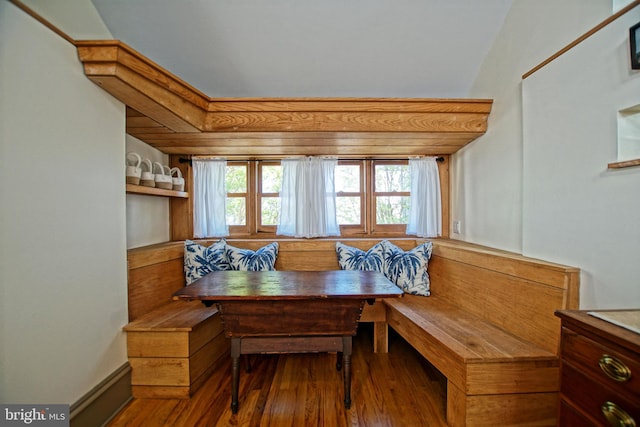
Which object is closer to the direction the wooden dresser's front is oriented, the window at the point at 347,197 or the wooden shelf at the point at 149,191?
the wooden shelf

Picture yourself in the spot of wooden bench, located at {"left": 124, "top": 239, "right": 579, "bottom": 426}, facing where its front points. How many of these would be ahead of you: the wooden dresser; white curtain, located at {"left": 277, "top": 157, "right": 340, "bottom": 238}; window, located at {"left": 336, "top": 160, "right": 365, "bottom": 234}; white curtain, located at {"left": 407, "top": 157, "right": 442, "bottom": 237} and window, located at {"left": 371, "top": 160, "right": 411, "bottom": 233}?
1

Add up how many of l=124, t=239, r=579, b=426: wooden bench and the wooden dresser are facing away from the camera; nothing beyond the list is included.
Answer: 0

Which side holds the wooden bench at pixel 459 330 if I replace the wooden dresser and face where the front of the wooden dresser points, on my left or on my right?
on my right

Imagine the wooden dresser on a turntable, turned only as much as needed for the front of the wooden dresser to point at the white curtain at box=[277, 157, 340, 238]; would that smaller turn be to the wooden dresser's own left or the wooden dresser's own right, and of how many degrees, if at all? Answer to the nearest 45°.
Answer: approximately 45° to the wooden dresser's own right

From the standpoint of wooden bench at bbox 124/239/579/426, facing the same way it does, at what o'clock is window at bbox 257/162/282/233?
The window is roughly at 4 o'clock from the wooden bench.

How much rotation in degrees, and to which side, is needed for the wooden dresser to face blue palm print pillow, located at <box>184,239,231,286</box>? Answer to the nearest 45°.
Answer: approximately 45° to its right

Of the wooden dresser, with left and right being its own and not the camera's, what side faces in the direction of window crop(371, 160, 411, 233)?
right

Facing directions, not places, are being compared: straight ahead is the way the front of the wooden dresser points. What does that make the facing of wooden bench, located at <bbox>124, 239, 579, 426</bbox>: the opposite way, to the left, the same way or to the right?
to the left

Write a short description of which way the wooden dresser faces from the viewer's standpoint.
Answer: facing the viewer and to the left of the viewer

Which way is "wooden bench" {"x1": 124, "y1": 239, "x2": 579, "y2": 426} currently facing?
toward the camera
